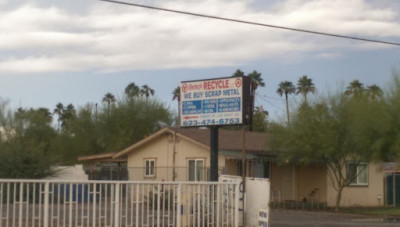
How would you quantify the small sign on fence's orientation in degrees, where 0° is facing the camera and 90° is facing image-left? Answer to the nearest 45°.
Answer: approximately 0°

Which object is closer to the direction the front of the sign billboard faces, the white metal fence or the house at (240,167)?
the white metal fence

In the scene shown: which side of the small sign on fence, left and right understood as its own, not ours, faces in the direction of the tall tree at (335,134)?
back

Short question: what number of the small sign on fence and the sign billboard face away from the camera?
0
